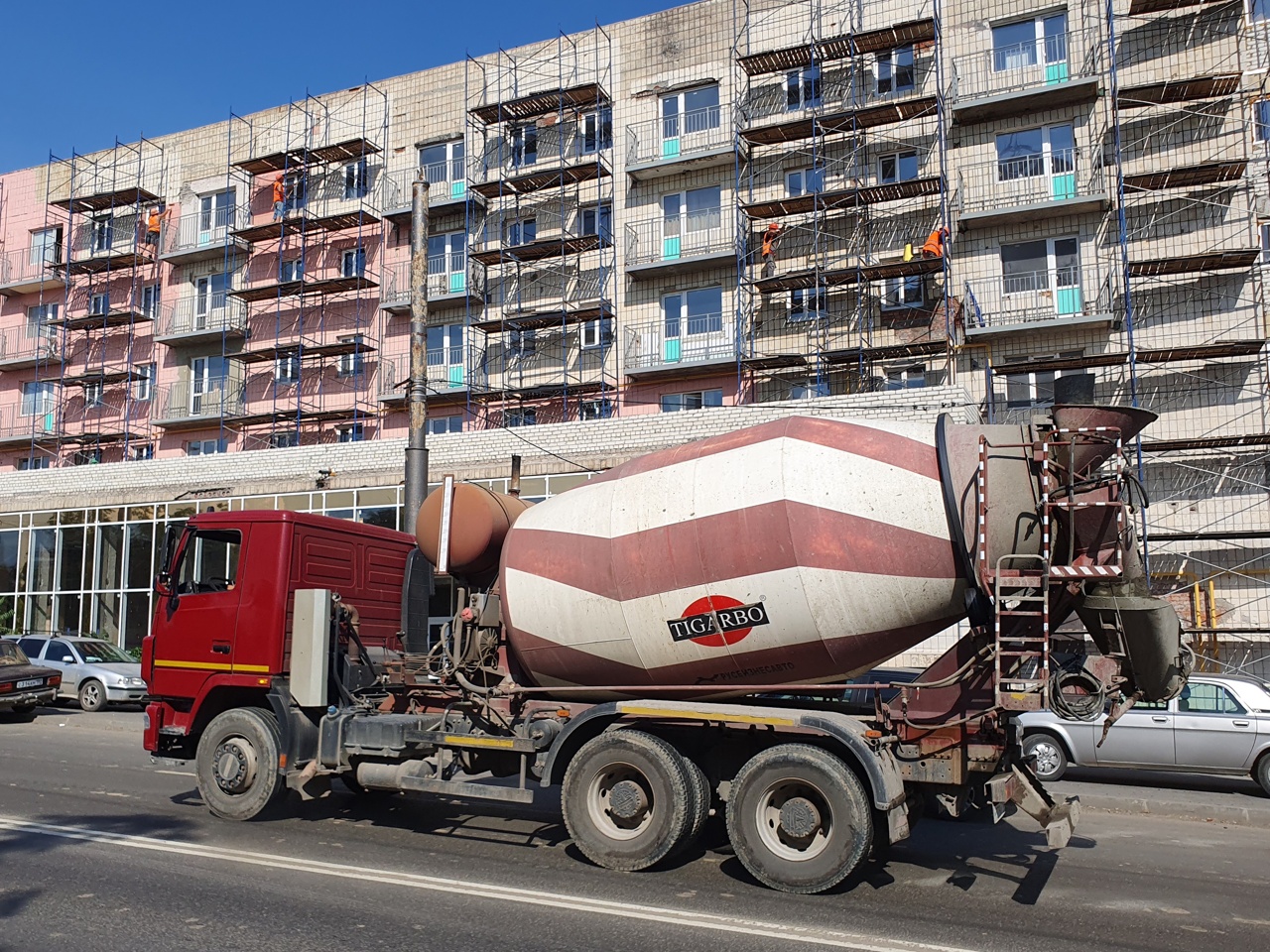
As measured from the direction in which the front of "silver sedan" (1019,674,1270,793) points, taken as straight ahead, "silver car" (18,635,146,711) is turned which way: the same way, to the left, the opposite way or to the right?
the opposite way

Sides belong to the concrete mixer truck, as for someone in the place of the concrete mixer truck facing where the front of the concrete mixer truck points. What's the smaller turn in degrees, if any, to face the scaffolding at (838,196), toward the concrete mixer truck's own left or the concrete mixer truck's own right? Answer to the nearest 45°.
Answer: approximately 45° to the concrete mixer truck's own right

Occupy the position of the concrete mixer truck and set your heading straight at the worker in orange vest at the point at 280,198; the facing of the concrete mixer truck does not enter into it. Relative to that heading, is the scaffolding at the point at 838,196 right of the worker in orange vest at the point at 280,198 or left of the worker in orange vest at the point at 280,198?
right

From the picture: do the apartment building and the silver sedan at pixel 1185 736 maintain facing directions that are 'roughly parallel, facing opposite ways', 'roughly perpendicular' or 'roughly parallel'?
roughly perpendicular

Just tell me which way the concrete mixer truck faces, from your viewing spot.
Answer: facing away from the viewer and to the left of the viewer

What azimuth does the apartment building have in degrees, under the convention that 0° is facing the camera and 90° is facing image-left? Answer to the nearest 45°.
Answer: approximately 45°

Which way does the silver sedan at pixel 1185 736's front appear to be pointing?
to the viewer's left

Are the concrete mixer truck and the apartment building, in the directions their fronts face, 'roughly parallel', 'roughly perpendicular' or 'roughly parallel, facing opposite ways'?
roughly perpendicular
